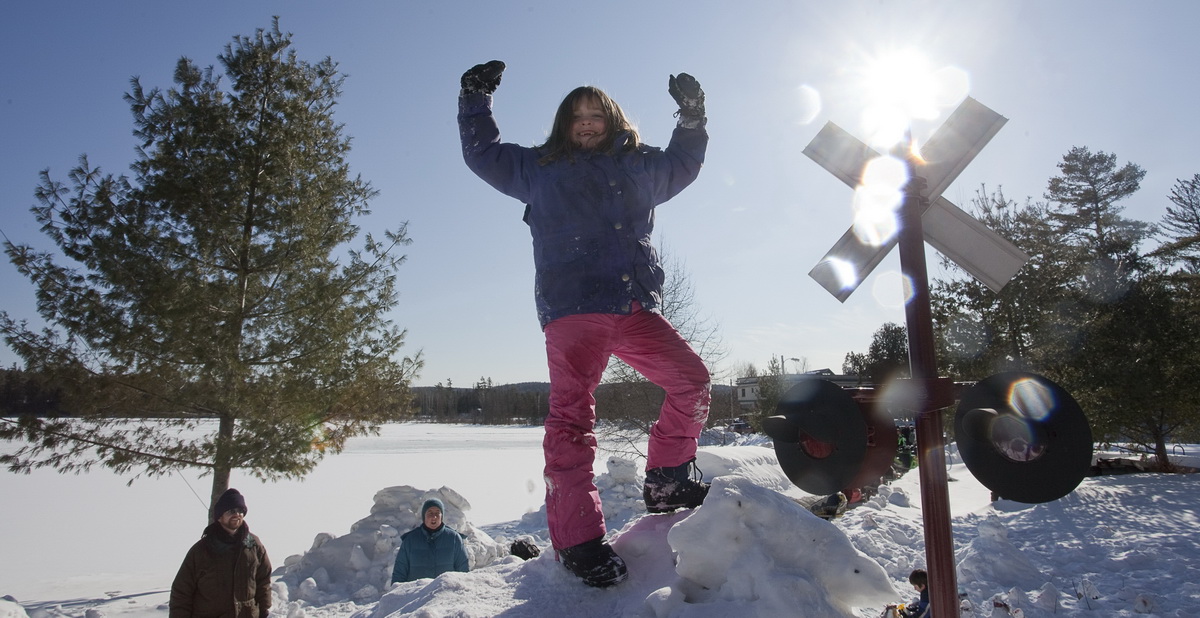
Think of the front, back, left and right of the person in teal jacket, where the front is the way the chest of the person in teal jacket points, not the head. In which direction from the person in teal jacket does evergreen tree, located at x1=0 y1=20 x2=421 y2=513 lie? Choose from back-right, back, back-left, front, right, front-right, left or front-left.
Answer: back-right

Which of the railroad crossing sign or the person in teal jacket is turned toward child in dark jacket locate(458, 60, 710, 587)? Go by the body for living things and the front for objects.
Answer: the person in teal jacket

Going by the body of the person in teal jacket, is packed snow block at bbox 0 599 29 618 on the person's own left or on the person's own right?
on the person's own right

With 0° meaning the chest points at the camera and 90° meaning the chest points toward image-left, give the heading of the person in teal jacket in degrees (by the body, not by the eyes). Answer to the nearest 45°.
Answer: approximately 0°

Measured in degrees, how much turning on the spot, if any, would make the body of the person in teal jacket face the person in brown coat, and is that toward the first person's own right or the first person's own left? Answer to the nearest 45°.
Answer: approximately 45° to the first person's own right
